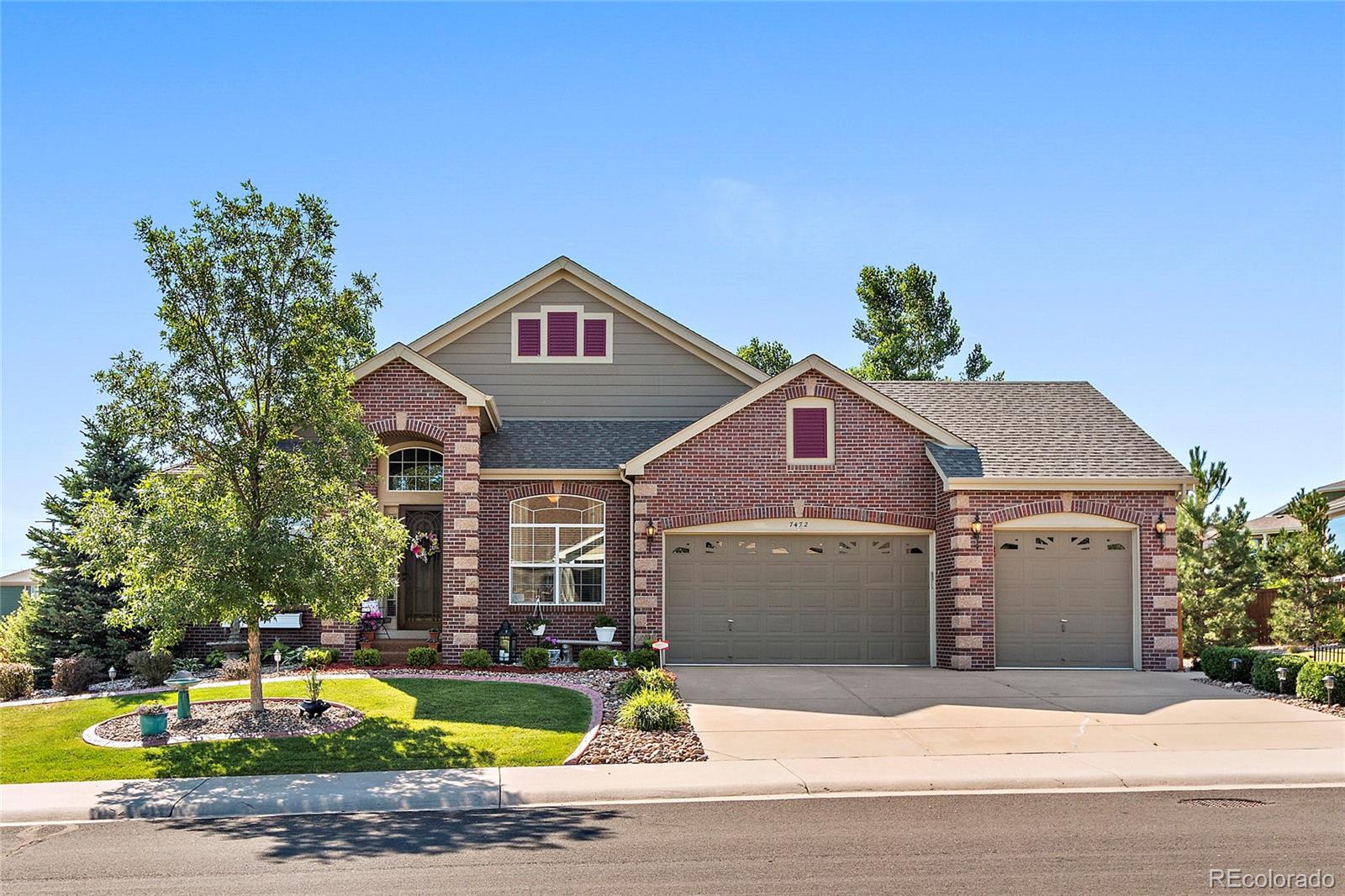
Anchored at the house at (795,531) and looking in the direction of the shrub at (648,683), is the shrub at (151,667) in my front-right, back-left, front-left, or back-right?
front-right

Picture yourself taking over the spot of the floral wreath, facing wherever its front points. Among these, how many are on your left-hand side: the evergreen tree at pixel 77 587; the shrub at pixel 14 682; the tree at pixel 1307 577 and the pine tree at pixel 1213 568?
2

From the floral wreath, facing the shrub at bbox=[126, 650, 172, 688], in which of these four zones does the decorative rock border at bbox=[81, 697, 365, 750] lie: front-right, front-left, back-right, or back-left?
front-left

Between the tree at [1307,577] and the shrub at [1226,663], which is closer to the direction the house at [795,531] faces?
the shrub

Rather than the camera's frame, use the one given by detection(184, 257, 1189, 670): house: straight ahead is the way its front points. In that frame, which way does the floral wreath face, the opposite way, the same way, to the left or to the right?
the same way

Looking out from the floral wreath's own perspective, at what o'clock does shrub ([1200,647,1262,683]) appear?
The shrub is roughly at 10 o'clock from the floral wreath.

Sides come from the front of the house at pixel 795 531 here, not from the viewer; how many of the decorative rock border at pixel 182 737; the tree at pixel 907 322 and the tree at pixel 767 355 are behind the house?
2

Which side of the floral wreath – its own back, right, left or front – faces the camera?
front

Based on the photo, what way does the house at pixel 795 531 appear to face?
toward the camera

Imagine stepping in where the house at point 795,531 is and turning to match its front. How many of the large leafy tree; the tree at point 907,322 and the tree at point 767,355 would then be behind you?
2
